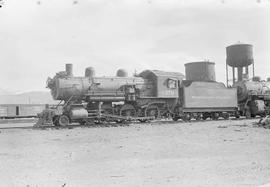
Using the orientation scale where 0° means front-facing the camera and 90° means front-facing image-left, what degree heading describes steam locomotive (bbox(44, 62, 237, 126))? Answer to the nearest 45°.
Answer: approximately 45°
